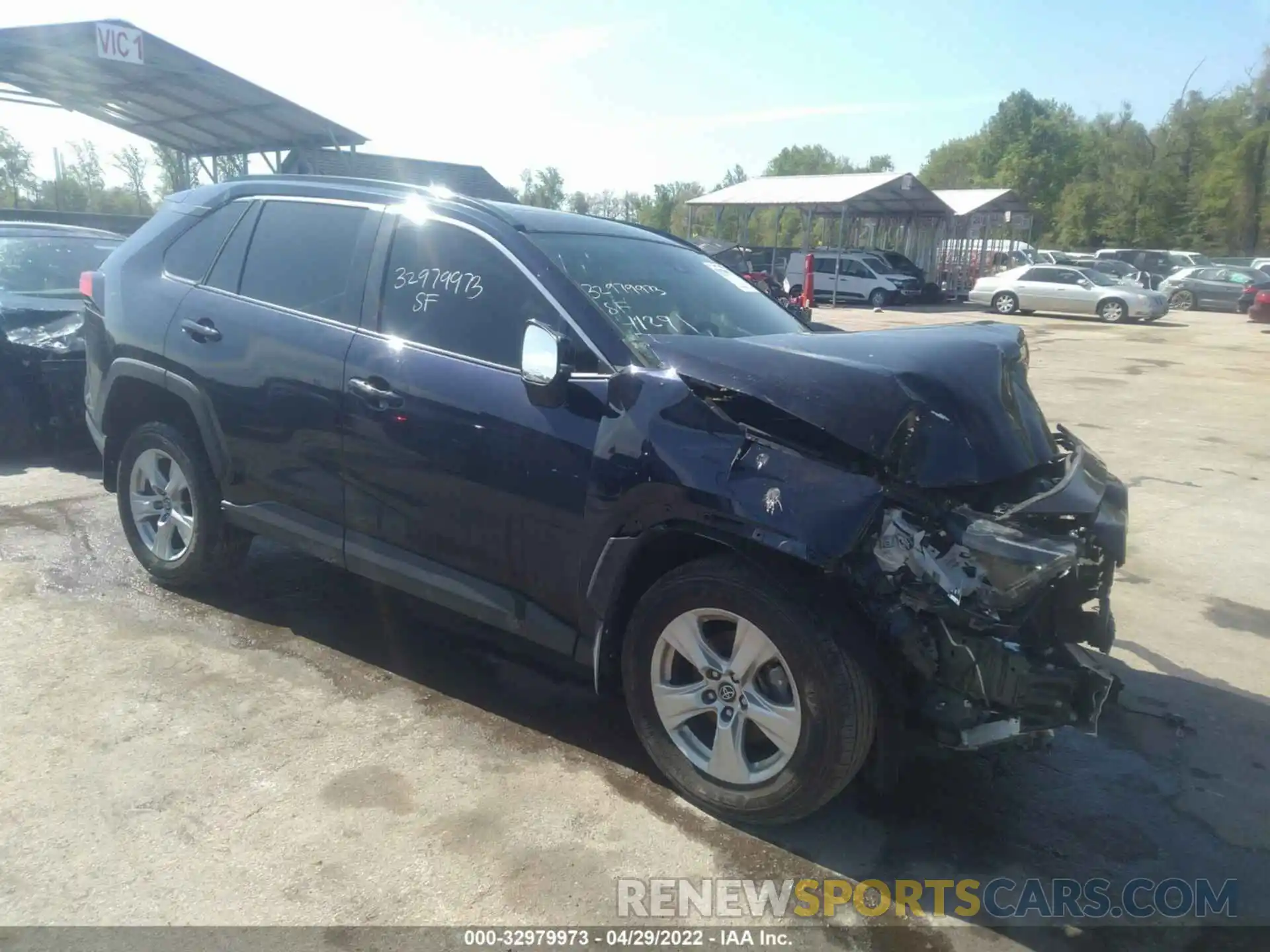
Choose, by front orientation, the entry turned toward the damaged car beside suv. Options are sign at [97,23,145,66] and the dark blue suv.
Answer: the sign

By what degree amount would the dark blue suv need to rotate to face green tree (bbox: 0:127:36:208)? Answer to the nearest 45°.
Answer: approximately 180°

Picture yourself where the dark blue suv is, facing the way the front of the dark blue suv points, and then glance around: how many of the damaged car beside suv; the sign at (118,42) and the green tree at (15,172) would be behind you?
3

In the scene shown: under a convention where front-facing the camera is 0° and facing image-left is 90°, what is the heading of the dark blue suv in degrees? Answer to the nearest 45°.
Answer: approximately 315°

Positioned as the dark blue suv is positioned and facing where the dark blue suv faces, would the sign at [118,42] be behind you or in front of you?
behind

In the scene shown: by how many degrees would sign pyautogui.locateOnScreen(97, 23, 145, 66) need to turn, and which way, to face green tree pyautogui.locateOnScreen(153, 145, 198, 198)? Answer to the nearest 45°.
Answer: approximately 180°

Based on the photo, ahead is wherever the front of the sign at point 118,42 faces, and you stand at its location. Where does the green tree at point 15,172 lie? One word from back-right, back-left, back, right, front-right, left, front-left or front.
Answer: back

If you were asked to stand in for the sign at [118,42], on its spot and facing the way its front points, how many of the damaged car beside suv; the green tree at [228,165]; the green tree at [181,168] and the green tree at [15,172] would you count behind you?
3

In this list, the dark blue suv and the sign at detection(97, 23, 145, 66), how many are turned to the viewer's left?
0

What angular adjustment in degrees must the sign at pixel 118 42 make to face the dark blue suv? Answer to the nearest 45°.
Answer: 0° — it already faces it

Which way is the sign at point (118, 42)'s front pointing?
toward the camera
